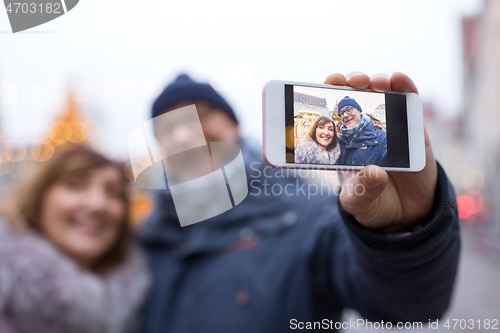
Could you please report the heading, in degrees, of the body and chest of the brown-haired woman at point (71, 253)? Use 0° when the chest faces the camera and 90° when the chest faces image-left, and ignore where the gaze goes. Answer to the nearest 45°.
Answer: approximately 315°
